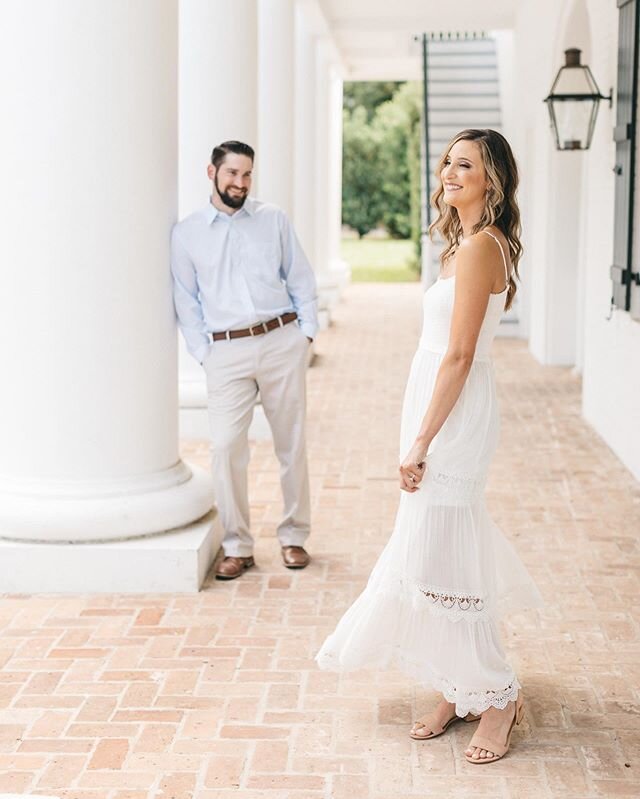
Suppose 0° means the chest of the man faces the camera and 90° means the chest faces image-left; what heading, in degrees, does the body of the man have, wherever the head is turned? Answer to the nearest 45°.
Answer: approximately 0°

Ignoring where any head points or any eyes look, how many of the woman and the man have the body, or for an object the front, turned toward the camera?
1

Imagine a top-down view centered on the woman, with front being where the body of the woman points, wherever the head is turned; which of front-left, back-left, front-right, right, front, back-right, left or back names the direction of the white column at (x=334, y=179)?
right

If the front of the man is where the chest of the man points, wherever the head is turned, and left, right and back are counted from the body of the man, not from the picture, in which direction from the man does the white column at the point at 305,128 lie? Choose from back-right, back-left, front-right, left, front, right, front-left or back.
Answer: back

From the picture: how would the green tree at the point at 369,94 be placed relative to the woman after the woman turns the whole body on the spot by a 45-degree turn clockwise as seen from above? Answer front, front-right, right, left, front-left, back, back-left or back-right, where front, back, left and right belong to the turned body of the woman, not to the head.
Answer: front-right

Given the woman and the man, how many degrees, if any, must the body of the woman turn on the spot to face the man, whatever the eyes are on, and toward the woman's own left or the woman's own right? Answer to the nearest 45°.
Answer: approximately 45° to the woman's own right

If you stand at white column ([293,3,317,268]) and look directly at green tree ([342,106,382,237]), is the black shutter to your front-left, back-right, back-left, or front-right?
back-right

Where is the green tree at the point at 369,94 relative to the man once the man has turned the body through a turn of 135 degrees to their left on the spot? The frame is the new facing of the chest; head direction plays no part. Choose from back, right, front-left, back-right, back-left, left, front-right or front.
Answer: front-left

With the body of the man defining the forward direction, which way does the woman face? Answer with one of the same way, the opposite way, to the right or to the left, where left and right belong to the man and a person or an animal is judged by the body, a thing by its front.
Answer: to the right

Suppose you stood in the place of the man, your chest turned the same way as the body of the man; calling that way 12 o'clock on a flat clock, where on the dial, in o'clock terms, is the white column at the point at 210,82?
The white column is roughly at 6 o'clock from the man.

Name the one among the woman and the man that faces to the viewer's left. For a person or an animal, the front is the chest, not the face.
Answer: the woman

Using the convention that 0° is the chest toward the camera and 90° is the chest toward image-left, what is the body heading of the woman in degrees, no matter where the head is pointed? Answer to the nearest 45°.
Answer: approximately 90°

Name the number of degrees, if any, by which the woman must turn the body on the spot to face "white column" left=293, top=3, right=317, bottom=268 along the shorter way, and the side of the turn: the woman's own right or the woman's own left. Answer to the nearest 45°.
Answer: approximately 90° to the woman's own right

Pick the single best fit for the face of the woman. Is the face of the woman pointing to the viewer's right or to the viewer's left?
to the viewer's left
